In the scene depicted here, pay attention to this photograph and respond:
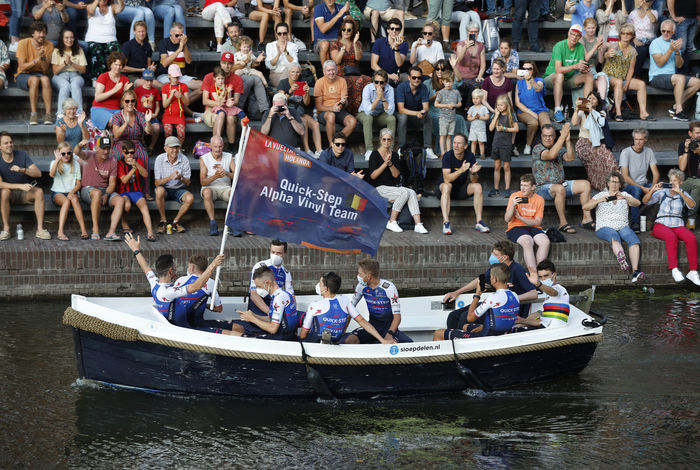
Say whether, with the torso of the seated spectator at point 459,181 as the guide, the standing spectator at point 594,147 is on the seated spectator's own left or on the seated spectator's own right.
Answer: on the seated spectator's own left

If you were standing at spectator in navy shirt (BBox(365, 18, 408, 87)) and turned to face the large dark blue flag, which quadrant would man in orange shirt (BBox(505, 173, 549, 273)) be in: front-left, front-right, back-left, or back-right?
front-left

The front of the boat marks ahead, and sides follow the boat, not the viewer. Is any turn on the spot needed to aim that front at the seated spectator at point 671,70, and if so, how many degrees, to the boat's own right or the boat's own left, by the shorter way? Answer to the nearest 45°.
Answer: approximately 135° to the boat's own right

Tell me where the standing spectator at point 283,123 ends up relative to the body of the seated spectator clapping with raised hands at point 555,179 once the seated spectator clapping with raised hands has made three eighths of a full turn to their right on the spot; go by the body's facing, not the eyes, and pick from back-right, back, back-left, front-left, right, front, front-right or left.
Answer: front

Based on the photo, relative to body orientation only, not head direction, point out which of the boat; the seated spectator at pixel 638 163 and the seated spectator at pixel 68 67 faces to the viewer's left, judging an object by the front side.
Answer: the boat

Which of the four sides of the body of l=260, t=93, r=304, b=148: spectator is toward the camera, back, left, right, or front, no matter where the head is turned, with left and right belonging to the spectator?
front

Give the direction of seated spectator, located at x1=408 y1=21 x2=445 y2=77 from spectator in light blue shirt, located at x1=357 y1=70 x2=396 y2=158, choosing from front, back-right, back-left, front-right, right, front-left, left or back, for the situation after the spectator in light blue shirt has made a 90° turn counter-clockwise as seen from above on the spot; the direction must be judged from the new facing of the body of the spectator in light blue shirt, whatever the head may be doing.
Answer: front-left

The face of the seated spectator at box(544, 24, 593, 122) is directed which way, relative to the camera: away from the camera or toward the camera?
toward the camera

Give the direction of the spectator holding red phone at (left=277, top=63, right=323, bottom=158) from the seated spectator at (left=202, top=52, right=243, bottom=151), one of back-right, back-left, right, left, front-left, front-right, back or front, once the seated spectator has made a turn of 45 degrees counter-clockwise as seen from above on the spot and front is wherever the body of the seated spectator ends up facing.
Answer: front-left

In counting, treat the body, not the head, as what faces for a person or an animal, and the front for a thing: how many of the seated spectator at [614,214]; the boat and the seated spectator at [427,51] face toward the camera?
2

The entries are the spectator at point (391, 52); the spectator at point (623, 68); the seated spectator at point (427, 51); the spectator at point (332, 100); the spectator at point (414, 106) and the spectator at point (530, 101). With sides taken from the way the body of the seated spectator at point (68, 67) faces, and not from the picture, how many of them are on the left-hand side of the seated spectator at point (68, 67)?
6

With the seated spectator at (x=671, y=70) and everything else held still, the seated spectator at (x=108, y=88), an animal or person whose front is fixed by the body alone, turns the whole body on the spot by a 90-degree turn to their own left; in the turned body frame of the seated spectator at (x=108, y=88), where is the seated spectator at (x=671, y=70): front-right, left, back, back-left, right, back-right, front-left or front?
front-right

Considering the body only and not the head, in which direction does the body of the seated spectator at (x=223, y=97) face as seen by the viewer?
toward the camera
